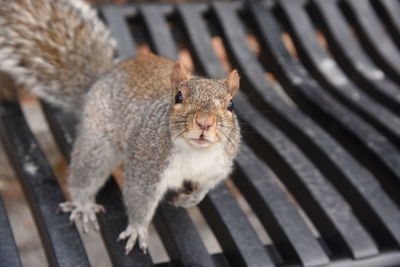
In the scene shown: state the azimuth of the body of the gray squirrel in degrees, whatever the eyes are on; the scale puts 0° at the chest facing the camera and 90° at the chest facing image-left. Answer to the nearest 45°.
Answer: approximately 315°
